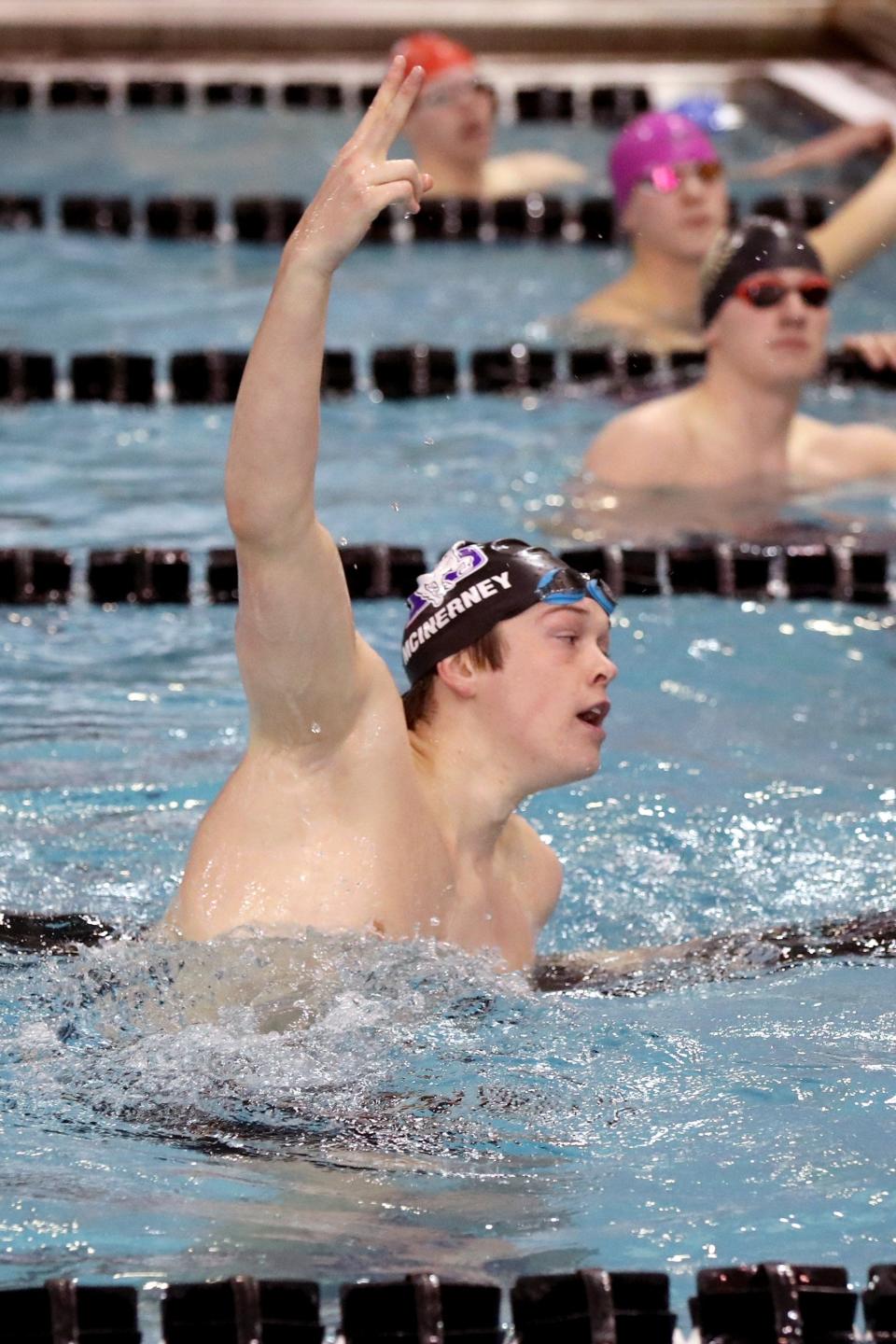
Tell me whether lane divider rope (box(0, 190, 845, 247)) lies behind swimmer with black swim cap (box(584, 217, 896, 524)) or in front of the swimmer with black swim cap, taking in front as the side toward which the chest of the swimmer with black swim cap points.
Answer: behind

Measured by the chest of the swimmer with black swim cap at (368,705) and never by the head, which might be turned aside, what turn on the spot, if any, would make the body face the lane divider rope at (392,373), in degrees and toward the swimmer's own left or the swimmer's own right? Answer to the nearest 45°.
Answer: approximately 135° to the swimmer's own left

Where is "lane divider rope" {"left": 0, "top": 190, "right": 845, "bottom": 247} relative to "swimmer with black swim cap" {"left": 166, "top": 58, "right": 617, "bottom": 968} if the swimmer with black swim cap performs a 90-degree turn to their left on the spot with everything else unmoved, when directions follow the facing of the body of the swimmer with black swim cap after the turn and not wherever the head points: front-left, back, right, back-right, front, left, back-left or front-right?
front-left

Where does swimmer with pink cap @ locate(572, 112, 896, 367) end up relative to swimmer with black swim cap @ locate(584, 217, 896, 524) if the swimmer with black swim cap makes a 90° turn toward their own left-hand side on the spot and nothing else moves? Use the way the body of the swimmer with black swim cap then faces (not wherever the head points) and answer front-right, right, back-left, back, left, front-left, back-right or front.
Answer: front-left

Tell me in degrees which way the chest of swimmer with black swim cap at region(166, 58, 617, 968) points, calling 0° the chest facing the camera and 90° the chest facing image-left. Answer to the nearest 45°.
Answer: approximately 315°

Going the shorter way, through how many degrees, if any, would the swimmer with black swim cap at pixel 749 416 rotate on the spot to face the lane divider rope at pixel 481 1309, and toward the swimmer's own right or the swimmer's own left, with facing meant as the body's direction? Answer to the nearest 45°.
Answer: approximately 45° to the swimmer's own right

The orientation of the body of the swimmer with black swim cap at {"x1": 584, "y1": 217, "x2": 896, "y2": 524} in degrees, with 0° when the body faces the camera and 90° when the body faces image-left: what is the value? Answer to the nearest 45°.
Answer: approximately 315°

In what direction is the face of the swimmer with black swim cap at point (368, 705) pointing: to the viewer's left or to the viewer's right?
to the viewer's right

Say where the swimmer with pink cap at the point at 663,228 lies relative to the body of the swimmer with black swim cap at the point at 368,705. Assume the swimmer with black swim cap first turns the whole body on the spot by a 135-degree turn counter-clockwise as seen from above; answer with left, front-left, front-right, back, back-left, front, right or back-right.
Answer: front

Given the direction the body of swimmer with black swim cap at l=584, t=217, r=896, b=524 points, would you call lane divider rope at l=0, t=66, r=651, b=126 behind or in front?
behind
